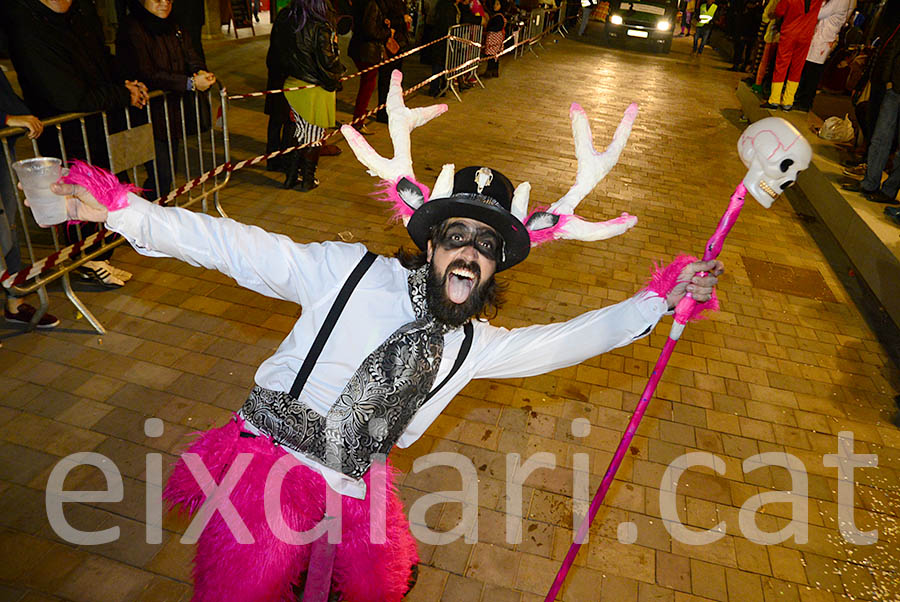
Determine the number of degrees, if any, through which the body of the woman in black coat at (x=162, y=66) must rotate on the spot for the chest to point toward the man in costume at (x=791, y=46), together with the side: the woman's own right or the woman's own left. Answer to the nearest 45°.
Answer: approximately 45° to the woman's own left

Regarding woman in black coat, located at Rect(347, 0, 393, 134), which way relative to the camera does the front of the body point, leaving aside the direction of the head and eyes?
to the viewer's right

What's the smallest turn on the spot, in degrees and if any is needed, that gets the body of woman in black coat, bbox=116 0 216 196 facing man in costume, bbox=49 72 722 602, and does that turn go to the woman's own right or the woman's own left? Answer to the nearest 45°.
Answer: approximately 45° to the woman's own right

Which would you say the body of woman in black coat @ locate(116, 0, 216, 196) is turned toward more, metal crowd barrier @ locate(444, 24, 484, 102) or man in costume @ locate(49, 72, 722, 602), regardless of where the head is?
the man in costume

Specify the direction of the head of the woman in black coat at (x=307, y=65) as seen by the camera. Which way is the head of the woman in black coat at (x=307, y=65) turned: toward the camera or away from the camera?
away from the camera

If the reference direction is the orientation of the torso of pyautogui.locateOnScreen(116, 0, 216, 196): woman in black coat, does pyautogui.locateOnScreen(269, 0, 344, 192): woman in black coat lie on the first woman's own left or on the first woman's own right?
on the first woman's own left

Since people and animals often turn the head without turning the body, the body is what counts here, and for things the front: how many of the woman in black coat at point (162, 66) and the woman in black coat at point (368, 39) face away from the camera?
0

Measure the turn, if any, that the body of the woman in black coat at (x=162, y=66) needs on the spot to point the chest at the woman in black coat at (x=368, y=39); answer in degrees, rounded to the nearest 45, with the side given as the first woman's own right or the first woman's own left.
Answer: approximately 90° to the first woman's own left

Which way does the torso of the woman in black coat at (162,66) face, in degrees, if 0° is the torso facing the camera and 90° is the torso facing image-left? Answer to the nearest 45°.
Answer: approximately 315°
